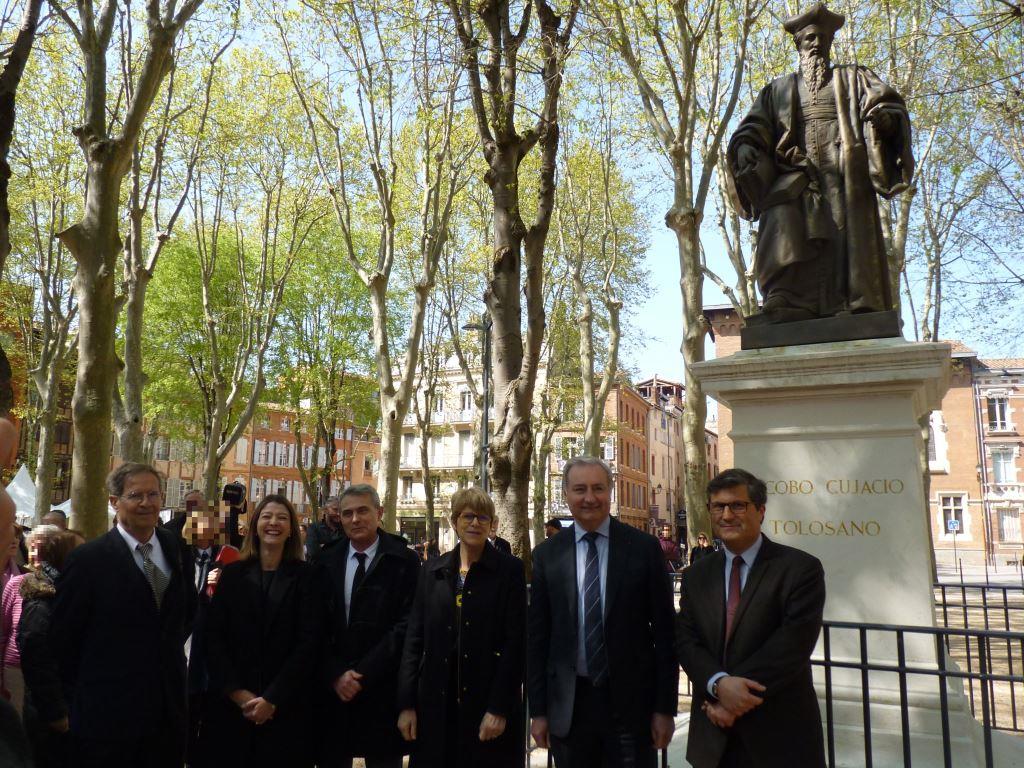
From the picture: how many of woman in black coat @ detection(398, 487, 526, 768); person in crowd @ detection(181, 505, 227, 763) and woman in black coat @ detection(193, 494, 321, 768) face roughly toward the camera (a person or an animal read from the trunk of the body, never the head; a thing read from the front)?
3

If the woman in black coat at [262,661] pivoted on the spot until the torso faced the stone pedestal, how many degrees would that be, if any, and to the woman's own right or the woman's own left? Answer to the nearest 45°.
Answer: approximately 90° to the woman's own left

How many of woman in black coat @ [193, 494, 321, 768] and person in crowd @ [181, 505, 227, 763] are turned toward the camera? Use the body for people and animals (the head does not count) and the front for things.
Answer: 2

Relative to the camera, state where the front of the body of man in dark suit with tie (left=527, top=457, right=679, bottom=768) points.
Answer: toward the camera

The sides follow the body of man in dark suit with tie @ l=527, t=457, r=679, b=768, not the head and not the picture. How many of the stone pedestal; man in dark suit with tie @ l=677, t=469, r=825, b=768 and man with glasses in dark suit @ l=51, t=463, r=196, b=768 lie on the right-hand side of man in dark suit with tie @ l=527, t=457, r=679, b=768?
1

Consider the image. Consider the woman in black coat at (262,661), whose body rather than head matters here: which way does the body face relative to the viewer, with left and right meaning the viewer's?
facing the viewer

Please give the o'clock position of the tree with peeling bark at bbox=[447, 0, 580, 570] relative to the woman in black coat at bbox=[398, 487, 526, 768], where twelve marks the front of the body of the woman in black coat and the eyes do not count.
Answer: The tree with peeling bark is roughly at 6 o'clock from the woman in black coat.

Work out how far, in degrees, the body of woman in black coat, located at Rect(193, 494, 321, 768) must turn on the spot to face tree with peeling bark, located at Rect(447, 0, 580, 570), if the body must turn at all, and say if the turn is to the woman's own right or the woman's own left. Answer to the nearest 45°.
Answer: approximately 135° to the woman's own left

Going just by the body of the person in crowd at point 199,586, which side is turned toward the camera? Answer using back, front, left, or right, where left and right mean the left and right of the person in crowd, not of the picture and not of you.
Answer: front

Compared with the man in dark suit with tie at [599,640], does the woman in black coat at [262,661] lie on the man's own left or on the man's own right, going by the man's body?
on the man's own right
